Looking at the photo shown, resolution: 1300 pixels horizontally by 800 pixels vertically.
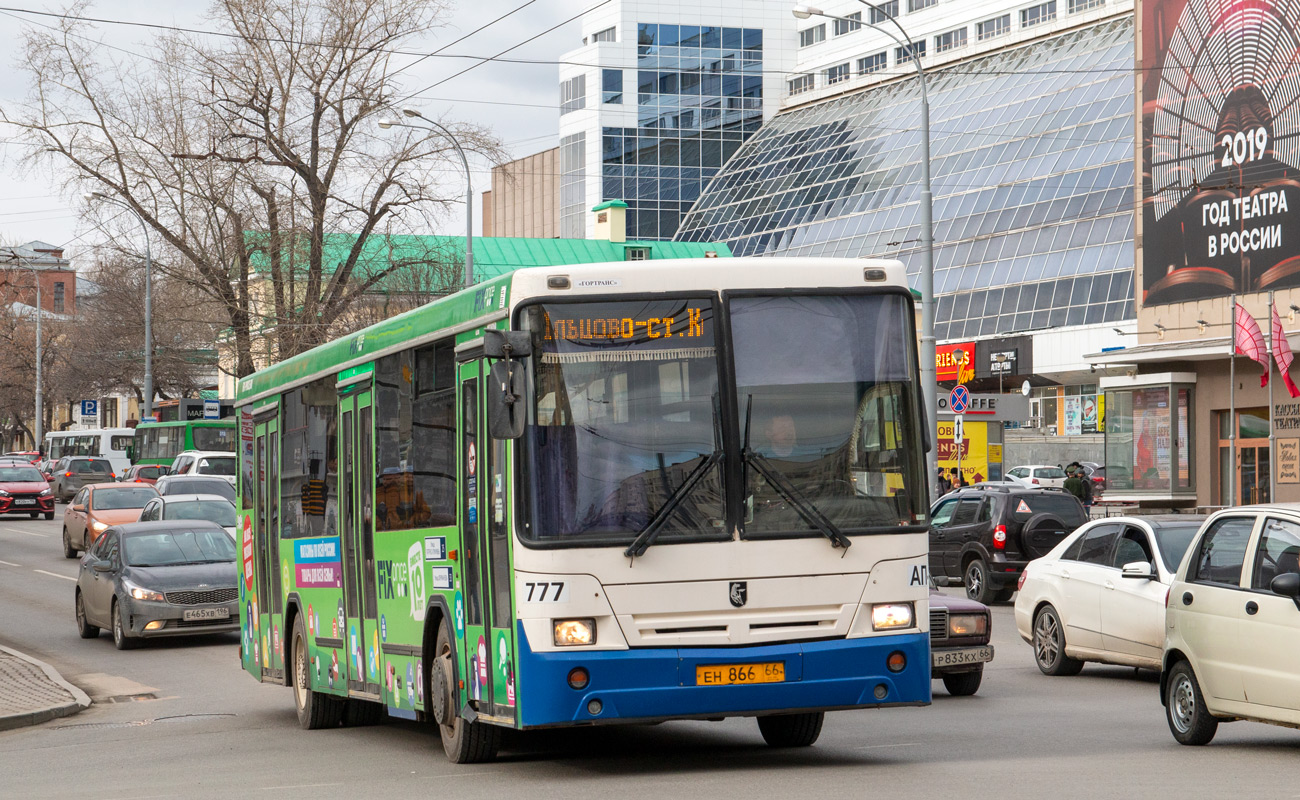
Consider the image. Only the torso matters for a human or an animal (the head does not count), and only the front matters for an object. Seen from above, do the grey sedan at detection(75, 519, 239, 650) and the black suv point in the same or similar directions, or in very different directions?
very different directions

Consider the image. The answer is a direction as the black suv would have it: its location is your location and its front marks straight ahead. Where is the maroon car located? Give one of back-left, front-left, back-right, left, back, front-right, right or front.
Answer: back-left

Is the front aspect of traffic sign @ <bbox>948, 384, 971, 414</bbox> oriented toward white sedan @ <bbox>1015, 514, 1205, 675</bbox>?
yes

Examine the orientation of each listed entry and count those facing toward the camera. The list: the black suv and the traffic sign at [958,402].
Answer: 1

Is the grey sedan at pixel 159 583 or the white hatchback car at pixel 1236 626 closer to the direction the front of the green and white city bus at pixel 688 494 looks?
the white hatchback car

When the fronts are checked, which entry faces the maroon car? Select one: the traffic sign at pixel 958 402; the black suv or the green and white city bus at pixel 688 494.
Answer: the traffic sign

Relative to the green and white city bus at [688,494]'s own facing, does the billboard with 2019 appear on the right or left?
on its left

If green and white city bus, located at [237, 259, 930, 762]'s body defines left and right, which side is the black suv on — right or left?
on its left

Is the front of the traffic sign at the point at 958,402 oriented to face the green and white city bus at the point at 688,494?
yes

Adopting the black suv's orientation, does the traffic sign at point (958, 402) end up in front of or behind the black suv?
in front

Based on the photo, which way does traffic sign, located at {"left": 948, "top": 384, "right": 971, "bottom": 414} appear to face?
toward the camera

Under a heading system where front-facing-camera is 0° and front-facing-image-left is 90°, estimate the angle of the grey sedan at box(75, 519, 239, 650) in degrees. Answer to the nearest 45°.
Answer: approximately 315°

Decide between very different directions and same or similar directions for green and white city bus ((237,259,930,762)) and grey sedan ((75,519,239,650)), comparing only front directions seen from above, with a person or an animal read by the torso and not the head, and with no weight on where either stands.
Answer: same or similar directions

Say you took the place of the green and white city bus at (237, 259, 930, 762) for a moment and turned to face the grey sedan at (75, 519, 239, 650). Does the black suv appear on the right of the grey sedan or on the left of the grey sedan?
right

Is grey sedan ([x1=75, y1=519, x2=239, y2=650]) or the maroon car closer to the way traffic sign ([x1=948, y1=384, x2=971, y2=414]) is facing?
the maroon car

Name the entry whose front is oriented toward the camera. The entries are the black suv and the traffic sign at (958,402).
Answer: the traffic sign

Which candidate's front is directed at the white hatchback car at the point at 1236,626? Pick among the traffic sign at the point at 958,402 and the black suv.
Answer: the traffic sign

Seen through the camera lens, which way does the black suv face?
facing away from the viewer and to the left of the viewer

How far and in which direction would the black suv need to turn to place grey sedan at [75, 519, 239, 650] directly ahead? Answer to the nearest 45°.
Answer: approximately 90° to its left
